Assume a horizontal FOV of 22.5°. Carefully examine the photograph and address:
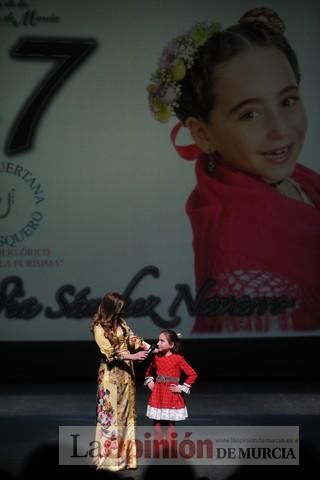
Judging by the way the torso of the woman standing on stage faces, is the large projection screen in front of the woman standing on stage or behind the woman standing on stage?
behind

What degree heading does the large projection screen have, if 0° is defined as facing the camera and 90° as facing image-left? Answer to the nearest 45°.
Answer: approximately 0°

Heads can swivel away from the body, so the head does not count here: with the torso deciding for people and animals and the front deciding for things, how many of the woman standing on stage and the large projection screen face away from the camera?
0

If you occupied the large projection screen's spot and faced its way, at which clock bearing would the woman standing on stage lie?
The woman standing on stage is roughly at 12 o'clock from the large projection screen.

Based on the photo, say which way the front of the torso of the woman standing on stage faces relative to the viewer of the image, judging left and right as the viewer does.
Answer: facing the viewer and to the right of the viewer
